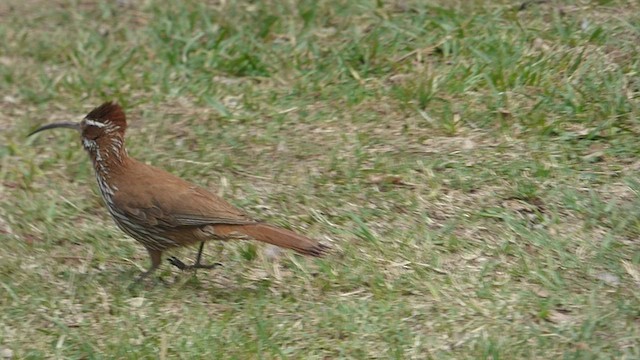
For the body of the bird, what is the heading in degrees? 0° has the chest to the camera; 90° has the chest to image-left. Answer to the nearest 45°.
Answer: approximately 90°
